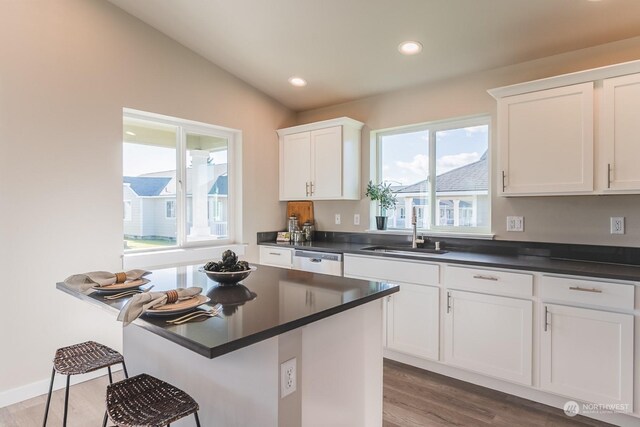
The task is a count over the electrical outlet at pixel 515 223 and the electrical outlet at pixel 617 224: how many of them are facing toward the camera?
2

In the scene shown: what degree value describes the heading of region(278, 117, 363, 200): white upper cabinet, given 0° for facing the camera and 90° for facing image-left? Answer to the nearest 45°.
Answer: approximately 45°

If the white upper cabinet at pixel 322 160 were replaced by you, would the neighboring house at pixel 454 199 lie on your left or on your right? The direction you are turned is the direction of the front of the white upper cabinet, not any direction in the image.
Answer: on your left

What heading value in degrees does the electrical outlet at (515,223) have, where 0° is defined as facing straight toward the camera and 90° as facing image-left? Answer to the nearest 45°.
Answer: approximately 0°

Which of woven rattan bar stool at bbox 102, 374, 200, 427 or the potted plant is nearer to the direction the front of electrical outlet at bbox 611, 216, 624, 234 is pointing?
the woven rattan bar stool

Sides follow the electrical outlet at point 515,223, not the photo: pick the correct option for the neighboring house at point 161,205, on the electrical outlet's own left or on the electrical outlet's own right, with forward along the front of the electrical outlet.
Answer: on the electrical outlet's own right

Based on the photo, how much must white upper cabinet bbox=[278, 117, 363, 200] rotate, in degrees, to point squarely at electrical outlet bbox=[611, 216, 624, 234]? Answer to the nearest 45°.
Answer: approximately 90° to its left
